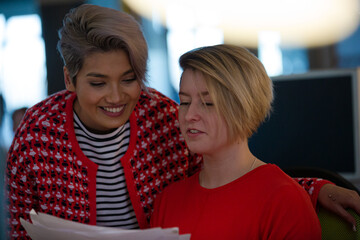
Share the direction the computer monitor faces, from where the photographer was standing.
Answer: facing the viewer and to the left of the viewer

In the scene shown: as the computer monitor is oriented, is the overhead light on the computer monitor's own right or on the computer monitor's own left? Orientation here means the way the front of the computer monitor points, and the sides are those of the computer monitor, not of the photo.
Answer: on the computer monitor's own right
